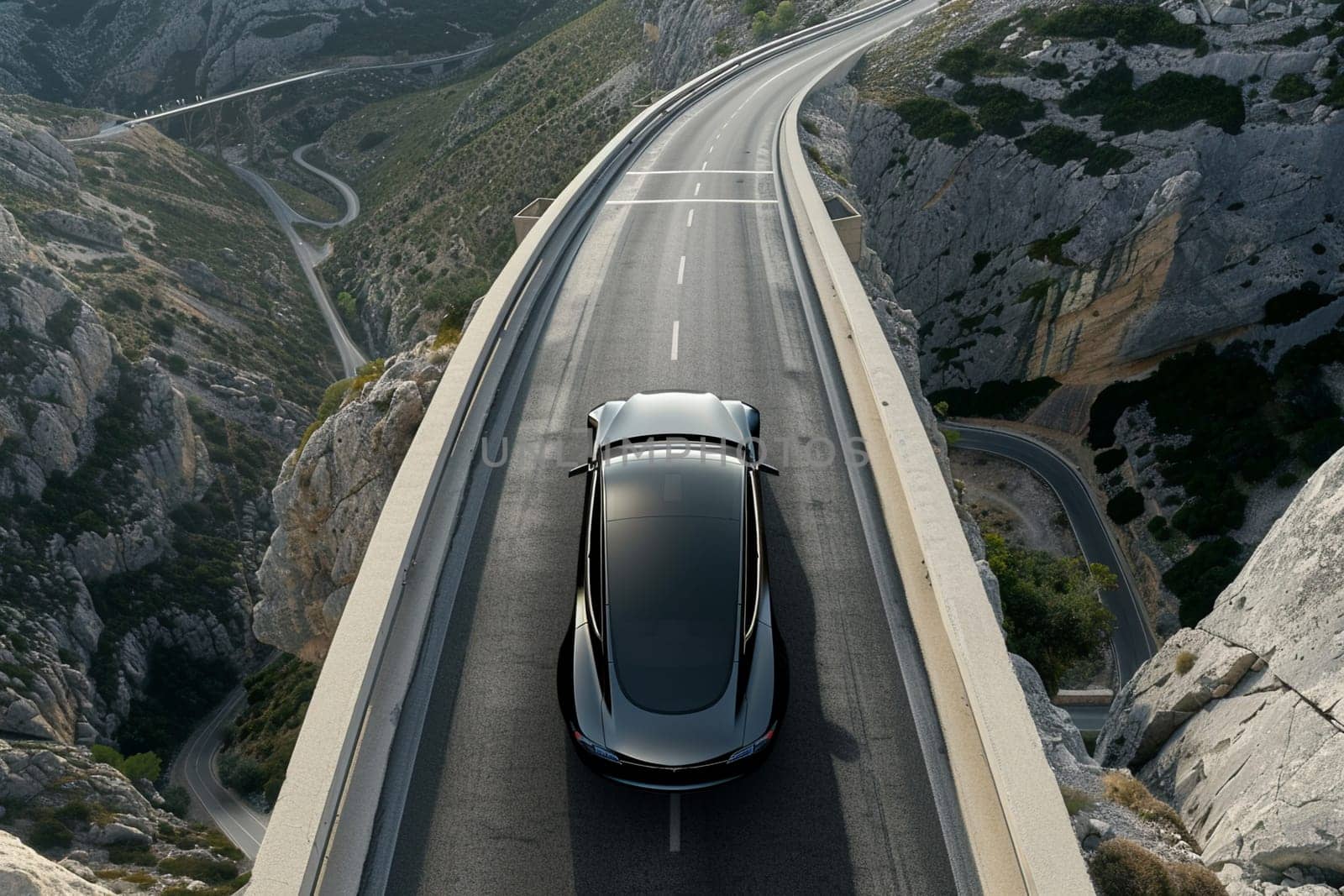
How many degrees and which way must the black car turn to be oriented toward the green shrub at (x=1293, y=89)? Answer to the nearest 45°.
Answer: approximately 45° to its right

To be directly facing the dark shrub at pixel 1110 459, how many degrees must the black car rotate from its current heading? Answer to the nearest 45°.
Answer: approximately 45° to its right

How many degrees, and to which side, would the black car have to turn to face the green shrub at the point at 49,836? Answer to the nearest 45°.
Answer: approximately 45° to its left

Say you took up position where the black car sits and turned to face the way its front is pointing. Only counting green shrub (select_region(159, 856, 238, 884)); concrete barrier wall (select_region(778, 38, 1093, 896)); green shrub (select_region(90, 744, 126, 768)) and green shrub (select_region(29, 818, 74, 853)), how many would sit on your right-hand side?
1

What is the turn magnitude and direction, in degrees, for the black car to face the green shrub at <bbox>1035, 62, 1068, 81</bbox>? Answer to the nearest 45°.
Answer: approximately 45° to its right

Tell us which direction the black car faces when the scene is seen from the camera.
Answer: facing away from the viewer

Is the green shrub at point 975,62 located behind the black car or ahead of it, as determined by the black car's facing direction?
ahead
